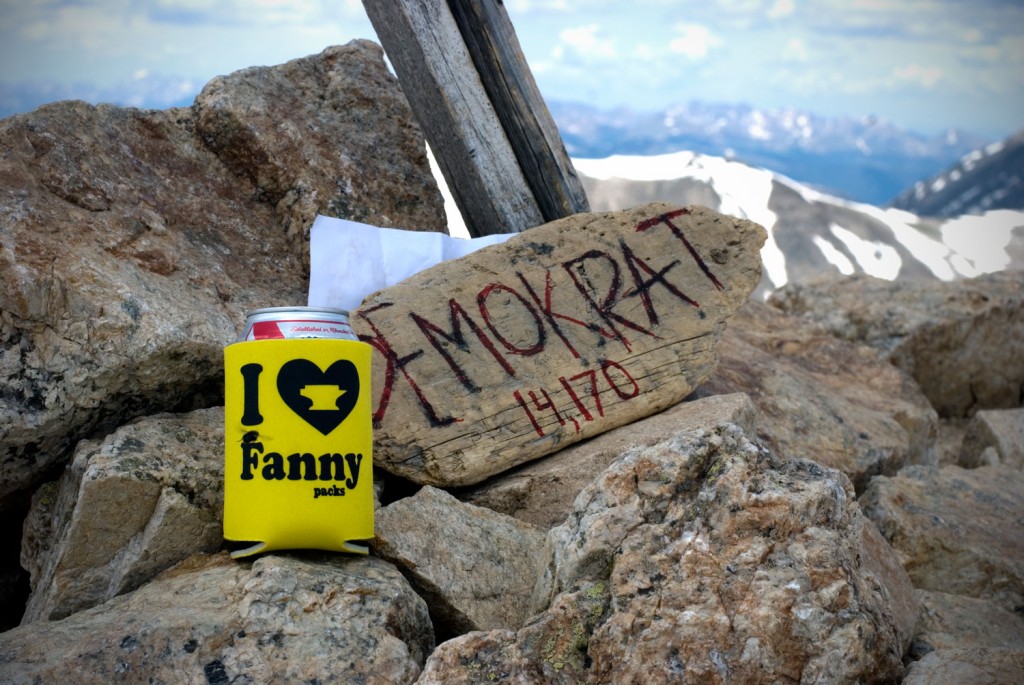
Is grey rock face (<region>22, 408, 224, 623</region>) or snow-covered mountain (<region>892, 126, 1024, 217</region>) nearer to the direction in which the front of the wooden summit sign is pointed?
the grey rock face

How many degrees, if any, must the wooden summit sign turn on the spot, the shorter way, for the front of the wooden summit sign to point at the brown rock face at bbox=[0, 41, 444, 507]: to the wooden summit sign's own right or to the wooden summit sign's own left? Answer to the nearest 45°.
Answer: approximately 90° to the wooden summit sign's own right

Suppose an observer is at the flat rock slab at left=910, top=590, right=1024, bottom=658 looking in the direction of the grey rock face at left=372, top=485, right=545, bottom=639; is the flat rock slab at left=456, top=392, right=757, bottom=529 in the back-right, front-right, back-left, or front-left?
front-right

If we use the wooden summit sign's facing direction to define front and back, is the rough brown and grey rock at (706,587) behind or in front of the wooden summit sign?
in front

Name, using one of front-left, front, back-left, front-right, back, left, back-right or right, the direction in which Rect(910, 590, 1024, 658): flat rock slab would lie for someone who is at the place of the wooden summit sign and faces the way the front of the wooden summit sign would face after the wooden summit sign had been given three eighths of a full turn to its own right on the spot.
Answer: back

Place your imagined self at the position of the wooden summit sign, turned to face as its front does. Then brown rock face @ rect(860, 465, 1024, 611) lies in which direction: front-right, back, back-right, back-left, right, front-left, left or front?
left

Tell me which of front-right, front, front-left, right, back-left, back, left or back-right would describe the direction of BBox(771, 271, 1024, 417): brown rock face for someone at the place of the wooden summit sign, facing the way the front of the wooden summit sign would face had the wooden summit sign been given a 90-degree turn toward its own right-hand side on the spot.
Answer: back-right

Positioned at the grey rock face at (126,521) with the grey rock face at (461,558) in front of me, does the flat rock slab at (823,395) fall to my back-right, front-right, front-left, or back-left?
front-left

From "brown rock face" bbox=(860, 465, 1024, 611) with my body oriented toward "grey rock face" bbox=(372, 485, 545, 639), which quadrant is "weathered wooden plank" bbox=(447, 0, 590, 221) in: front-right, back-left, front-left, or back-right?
front-right

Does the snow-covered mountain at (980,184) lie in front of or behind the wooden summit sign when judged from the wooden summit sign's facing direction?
behind

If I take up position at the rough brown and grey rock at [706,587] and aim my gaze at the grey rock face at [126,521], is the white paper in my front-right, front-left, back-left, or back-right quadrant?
front-right

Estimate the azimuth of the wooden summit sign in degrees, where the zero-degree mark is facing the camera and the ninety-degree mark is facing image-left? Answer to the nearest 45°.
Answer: approximately 0°

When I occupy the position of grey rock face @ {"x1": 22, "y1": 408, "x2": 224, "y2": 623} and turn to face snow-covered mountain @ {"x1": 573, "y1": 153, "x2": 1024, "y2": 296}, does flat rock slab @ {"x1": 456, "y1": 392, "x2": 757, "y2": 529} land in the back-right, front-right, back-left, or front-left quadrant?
front-right
